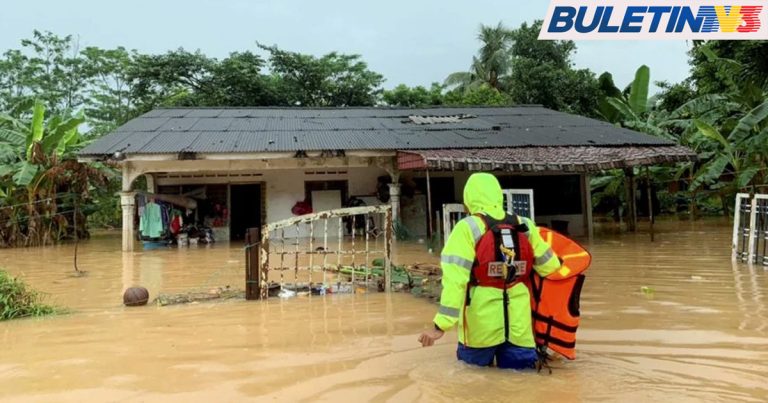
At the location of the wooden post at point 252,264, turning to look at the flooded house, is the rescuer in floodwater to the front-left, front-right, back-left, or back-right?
back-right

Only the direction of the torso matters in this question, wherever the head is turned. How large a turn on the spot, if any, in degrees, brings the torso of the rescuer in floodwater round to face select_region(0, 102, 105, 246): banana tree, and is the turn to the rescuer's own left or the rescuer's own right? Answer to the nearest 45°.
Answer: approximately 45° to the rescuer's own left

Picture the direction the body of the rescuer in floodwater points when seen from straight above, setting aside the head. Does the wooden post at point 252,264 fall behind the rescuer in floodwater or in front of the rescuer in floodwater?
in front

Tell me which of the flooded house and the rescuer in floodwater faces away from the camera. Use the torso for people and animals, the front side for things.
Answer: the rescuer in floodwater

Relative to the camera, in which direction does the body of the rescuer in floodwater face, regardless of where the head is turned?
away from the camera

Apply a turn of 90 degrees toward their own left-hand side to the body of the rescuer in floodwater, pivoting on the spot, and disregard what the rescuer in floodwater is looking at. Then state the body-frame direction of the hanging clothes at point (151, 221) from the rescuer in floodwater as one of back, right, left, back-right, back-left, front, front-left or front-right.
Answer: front-right

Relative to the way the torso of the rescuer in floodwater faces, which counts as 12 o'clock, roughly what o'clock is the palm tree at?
The palm tree is roughly at 12 o'clock from the rescuer in floodwater.

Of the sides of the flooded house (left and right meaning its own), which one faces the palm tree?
back

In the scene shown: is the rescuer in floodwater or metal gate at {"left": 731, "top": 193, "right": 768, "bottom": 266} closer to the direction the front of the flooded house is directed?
the rescuer in floodwater

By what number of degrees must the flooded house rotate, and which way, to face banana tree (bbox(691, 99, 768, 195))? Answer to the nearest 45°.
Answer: approximately 90° to its left

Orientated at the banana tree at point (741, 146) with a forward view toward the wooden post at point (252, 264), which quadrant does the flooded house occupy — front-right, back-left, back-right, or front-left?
front-right

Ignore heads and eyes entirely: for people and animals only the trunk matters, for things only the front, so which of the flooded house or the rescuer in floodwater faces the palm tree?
the rescuer in floodwater

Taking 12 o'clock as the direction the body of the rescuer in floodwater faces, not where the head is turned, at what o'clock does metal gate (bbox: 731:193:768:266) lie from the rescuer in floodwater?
The metal gate is roughly at 1 o'clock from the rescuer in floodwater.

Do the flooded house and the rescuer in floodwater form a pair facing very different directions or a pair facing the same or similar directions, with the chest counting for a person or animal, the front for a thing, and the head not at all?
very different directions

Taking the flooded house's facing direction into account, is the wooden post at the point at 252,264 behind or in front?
in front

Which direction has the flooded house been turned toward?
toward the camera

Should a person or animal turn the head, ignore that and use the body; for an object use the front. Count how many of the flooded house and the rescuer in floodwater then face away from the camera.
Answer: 1

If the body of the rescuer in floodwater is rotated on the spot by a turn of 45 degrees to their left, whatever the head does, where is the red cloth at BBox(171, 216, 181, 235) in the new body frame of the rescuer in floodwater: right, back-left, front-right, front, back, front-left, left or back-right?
front
